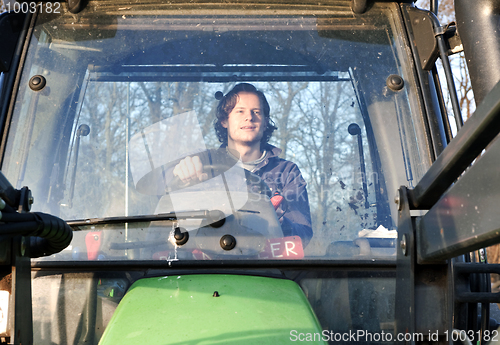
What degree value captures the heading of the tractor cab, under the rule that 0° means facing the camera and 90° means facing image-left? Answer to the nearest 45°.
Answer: approximately 0°
